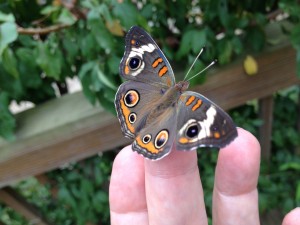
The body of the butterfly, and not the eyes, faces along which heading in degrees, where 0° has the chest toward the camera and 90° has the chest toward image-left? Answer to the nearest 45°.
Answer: approximately 225°

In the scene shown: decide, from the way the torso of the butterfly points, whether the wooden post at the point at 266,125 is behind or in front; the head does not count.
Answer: in front
